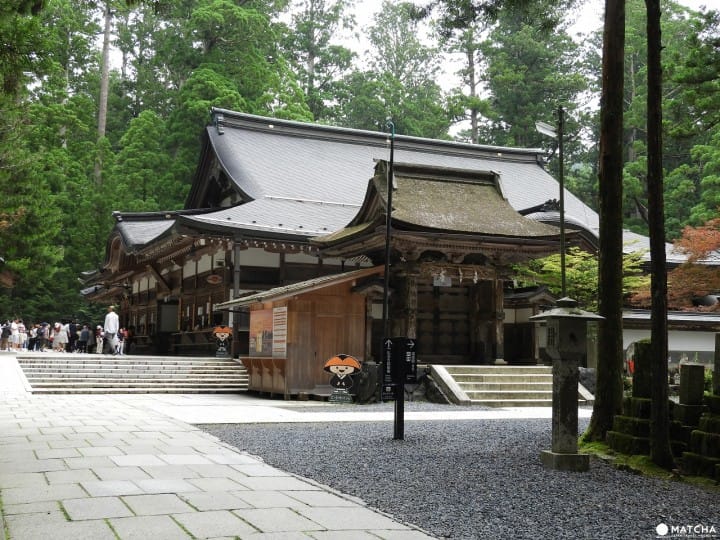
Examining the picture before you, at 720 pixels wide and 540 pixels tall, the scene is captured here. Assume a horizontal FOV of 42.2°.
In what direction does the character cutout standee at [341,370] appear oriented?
toward the camera

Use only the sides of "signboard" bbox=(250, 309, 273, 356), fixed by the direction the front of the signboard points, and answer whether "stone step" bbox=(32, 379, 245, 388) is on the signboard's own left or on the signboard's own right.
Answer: on the signboard's own right

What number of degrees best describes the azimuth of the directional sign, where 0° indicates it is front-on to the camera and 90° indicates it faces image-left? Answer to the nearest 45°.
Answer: approximately 0°

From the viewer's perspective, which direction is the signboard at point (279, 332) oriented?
toward the camera

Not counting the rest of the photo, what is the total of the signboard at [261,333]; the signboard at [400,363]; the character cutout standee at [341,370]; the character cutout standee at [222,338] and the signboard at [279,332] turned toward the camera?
5

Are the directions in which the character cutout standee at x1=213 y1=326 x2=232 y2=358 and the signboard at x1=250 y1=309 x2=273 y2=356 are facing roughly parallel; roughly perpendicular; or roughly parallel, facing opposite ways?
roughly parallel

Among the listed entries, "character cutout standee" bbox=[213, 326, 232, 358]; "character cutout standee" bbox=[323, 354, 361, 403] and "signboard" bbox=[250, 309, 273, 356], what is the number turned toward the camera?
3

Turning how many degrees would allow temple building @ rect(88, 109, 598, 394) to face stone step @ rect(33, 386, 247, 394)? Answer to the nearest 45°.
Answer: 0° — it already faces it

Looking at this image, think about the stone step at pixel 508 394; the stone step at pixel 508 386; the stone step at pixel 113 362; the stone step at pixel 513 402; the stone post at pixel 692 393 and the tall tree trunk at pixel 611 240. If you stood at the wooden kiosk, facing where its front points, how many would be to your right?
1

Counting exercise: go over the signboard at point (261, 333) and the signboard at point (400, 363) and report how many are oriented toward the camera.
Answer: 2

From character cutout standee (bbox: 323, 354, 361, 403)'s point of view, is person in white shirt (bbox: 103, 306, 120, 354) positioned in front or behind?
behind
